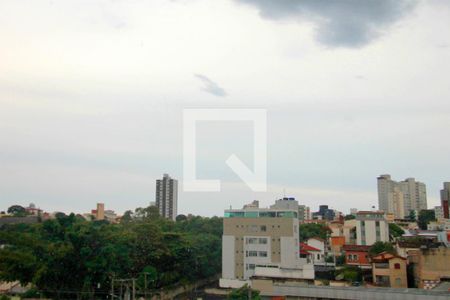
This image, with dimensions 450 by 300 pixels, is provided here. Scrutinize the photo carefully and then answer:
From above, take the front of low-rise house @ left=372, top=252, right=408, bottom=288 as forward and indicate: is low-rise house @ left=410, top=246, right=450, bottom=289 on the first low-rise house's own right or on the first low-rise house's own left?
on the first low-rise house's own left

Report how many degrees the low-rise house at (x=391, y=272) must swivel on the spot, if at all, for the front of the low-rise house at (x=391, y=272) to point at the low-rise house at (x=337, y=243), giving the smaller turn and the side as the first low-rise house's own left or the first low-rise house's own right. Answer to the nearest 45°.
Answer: approximately 180°

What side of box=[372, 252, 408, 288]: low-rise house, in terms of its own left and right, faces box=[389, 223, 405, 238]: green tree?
back

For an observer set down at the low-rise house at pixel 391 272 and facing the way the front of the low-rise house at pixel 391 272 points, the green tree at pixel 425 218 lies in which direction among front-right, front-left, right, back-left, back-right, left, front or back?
back

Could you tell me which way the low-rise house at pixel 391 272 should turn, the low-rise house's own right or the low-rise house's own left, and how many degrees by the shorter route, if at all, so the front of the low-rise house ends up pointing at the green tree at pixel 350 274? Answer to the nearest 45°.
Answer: approximately 90° to the low-rise house's own right

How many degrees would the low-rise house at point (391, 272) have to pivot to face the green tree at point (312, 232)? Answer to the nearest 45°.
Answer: approximately 180°

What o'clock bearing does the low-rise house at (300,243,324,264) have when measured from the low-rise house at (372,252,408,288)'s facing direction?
the low-rise house at (300,243,324,264) is roughly at 5 o'clock from the low-rise house at (372,252,408,288).

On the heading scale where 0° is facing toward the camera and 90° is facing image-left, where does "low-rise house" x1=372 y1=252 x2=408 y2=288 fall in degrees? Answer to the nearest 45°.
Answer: approximately 0°
